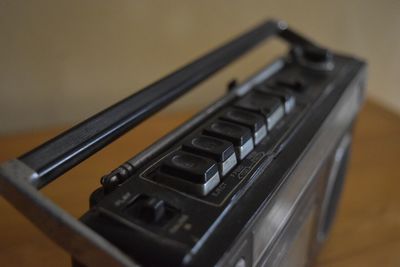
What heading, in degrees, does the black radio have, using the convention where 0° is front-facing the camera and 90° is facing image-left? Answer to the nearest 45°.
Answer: approximately 315°
